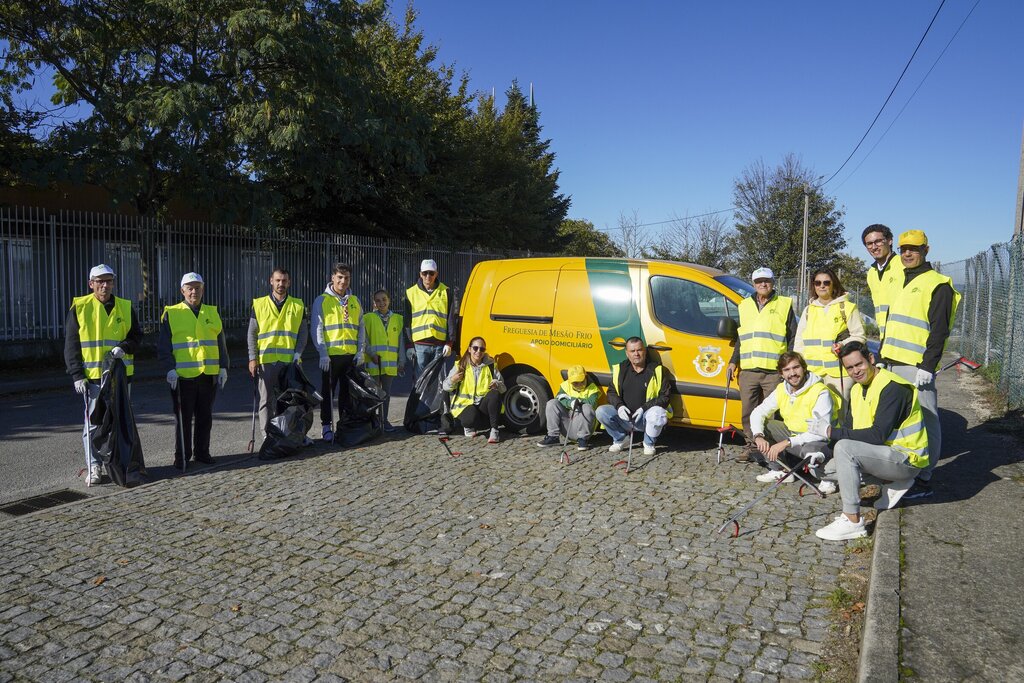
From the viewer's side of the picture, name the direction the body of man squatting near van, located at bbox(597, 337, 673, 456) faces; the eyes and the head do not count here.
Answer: toward the camera

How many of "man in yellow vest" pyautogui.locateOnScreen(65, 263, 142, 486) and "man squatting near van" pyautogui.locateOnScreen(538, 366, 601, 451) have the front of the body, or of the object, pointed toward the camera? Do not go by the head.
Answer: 2

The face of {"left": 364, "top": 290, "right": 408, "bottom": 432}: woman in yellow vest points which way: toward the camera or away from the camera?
toward the camera

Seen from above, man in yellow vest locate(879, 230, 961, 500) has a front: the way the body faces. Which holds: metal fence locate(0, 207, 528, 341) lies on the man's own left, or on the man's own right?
on the man's own right

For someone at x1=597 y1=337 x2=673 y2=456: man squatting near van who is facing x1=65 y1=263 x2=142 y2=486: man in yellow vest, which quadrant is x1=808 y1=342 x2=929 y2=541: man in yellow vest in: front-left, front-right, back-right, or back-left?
back-left

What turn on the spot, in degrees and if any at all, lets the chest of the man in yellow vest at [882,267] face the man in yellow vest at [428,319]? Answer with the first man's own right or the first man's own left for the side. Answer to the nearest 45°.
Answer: approximately 45° to the first man's own right

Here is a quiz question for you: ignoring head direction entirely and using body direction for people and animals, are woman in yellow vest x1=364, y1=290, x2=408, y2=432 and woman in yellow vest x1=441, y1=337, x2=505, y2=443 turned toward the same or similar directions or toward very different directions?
same or similar directions

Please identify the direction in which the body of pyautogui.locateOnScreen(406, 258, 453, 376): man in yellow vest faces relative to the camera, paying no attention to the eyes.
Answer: toward the camera

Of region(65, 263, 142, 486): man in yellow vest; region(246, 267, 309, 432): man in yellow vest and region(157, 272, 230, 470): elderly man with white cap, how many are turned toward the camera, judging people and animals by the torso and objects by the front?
3

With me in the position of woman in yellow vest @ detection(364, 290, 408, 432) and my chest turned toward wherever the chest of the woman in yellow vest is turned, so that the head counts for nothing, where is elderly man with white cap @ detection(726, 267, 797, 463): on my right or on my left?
on my left

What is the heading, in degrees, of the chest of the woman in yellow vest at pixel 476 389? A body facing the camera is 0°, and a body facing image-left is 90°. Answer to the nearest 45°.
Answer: approximately 0°

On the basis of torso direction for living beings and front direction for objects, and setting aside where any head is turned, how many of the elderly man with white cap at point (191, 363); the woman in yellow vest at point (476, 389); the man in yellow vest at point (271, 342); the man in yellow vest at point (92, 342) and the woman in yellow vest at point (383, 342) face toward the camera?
5

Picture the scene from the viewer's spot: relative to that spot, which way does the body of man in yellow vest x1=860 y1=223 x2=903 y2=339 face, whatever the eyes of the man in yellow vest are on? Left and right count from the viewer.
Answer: facing the viewer and to the left of the viewer

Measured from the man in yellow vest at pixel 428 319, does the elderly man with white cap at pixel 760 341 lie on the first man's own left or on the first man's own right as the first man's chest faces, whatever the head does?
on the first man's own left
